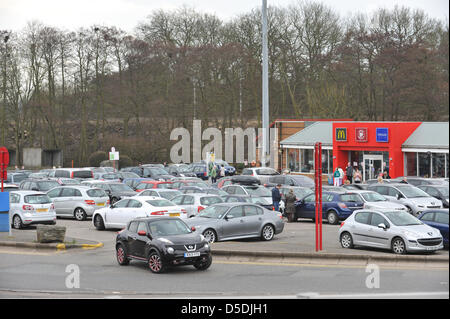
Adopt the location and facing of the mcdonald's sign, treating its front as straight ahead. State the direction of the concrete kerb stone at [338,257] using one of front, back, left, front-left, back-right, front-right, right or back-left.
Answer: front

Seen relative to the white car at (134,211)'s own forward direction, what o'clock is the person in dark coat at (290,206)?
The person in dark coat is roughly at 4 o'clock from the white car.

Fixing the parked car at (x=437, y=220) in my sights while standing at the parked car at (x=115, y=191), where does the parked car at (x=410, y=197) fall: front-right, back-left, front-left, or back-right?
front-left

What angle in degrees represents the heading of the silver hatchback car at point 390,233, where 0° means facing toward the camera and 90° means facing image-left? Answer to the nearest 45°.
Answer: approximately 315°

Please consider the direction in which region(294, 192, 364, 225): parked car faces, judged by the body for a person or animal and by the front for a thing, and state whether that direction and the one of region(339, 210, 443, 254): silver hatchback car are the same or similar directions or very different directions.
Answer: very different directions

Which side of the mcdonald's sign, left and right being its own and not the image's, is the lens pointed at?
front

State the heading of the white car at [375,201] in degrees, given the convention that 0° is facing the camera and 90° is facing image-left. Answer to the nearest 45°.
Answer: approximately 315°

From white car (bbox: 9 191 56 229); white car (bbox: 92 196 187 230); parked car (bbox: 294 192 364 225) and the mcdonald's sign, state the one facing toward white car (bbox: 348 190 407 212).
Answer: the mcdonald's sign

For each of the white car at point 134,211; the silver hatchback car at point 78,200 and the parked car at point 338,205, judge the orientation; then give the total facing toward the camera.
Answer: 0
